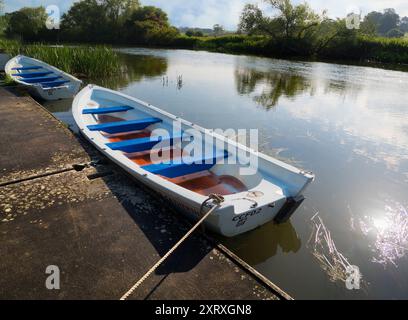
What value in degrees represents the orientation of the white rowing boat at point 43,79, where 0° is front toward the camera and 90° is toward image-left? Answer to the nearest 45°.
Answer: approximately 135°

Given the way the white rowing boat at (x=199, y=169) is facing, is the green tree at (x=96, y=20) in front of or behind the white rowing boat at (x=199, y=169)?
in front

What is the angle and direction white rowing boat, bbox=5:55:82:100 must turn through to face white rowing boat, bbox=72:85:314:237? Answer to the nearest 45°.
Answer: approximately 135° to its left

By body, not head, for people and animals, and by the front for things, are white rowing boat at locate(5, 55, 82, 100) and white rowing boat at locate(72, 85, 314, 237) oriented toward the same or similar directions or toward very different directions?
same or similar directions

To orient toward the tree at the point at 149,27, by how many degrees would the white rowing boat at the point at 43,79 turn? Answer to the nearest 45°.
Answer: approximately 45° to its right

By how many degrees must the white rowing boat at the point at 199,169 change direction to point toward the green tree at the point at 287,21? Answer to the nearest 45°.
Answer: approximately 45° to its right

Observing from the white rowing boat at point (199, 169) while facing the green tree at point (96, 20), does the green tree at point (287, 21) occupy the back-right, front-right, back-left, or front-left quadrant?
front-right

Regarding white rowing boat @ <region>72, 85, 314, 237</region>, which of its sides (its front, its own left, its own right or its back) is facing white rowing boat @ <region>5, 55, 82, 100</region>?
front

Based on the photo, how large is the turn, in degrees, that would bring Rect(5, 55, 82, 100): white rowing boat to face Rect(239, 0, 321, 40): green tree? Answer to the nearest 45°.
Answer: approximately 90° to its right

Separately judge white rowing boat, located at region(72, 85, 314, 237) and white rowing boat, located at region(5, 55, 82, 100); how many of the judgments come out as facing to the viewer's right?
0
